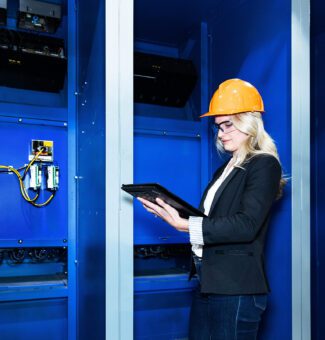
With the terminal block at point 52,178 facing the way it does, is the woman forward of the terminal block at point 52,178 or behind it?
forward

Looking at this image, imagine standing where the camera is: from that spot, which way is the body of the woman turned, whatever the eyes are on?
to the viewer's left

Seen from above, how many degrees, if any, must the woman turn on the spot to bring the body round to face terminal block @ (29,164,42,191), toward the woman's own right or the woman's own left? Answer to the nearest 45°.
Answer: approximately 45° to the woman's own right

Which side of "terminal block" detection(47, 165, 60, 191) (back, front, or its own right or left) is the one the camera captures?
front

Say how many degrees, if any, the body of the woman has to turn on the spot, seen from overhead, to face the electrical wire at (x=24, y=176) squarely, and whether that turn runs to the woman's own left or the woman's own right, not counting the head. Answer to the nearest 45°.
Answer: approximately 45° to the woman's own right

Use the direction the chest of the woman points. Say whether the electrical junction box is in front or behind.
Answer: in front

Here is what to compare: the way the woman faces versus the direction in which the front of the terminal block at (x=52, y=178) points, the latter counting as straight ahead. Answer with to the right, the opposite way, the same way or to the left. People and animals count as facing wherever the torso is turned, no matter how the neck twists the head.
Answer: to the right

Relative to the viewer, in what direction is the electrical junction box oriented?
toward the camera

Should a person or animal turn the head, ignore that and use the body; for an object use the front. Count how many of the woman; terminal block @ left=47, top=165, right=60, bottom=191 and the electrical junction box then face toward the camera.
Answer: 2
